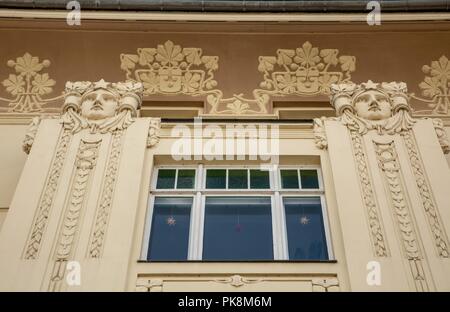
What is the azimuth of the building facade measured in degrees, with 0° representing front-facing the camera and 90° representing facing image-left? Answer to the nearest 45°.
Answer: approximately 0°
